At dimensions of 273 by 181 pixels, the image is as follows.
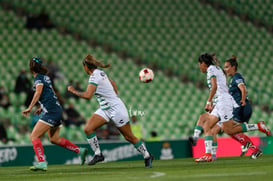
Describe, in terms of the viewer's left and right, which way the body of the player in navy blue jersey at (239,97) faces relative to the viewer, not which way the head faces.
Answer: facing to the left of the viewer

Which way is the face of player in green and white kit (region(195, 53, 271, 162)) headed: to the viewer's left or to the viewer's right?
to the viewer's left

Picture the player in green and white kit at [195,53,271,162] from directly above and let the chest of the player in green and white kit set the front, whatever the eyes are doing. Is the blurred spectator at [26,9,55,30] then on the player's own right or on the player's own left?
on the player's own right

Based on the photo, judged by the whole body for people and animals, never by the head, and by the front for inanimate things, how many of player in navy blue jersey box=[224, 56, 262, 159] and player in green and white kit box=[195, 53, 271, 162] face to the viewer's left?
2

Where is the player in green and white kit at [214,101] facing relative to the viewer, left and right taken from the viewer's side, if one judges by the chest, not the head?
facing to the left of the viewer
